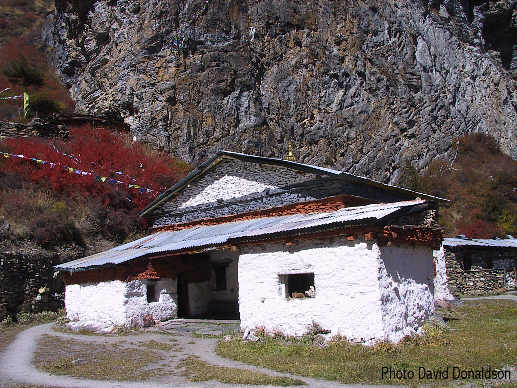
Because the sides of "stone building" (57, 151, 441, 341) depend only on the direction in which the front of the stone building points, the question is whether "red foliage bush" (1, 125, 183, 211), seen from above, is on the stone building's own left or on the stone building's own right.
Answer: on the stone building's own right

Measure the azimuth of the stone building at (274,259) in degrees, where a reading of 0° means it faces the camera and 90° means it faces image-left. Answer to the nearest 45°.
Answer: approximately 45°

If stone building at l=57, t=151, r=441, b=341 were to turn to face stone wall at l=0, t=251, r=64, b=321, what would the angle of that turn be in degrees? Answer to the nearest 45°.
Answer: approximately 90° to its right
